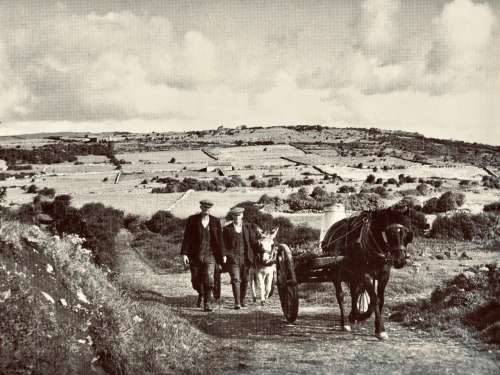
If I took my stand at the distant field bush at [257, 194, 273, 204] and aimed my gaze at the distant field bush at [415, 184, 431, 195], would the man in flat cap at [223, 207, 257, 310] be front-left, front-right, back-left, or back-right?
back-right

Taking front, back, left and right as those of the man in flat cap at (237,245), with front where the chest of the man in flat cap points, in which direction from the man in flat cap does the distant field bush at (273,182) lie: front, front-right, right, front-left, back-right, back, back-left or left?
back

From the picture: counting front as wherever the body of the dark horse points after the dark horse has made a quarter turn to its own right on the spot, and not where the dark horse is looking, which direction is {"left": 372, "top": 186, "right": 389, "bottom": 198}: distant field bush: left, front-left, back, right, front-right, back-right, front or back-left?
back-right

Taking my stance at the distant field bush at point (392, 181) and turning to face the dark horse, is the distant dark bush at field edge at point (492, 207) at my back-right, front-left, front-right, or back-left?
front-left

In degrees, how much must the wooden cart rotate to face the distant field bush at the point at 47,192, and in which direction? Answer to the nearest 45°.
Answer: approximately 180°

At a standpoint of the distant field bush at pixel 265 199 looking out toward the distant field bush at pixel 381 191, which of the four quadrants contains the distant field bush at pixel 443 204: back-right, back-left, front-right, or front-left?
front-right

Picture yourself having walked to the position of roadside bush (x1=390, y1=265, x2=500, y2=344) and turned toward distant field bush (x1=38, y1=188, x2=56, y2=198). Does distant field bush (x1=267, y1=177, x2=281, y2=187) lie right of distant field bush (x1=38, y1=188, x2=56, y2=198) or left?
right

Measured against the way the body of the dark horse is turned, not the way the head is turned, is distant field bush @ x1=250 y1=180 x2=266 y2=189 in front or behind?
behind

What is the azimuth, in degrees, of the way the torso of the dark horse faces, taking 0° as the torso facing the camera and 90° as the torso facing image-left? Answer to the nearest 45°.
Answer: approximately 315°

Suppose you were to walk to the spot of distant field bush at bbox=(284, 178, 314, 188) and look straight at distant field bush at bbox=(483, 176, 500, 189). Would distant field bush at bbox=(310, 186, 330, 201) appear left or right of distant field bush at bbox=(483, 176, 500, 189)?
right

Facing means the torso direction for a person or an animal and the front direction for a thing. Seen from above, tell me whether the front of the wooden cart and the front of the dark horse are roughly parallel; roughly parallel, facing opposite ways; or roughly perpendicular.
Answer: roughly parallel

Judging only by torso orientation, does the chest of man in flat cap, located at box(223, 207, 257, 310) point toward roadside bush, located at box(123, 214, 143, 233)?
no

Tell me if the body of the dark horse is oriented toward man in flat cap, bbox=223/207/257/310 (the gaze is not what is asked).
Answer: no

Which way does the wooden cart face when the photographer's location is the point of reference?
facing the viewer and to the right of the viewer

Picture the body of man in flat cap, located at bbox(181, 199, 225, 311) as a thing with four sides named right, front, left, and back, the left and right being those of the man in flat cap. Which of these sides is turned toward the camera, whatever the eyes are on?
front

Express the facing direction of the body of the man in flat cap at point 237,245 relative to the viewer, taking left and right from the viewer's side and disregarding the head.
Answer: facing the viewer

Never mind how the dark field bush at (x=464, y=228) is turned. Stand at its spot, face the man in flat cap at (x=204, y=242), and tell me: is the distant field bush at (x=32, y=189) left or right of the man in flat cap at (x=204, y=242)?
right

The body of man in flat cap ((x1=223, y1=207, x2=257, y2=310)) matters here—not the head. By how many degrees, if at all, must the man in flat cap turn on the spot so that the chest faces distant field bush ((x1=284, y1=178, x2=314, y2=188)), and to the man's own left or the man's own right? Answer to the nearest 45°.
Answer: approximately 180°

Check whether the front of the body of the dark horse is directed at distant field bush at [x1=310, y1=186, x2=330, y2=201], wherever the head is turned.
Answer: no
